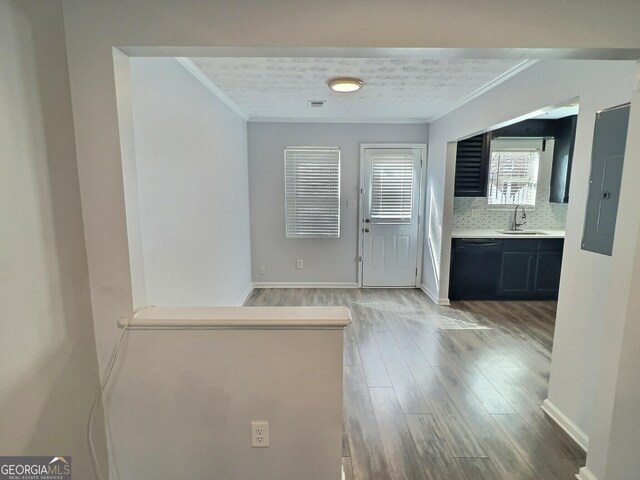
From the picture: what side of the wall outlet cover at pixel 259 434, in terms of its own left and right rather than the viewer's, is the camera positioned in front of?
front

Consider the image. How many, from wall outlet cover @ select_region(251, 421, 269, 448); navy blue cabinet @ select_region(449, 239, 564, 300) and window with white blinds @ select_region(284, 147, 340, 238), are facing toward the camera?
3

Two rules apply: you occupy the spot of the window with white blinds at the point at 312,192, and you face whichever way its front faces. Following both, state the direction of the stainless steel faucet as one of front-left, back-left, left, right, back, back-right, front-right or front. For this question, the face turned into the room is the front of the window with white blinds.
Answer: left

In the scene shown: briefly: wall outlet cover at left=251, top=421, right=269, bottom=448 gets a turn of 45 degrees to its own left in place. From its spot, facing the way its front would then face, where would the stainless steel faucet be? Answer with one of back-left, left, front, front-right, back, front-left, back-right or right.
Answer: left

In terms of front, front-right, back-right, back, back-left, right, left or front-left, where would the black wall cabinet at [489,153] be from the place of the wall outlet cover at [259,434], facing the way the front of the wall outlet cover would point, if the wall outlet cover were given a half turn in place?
front-right

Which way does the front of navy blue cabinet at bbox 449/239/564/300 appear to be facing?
toward the camera

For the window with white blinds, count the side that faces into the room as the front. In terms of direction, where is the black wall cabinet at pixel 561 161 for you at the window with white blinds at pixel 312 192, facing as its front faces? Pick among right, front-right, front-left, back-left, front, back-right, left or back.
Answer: left

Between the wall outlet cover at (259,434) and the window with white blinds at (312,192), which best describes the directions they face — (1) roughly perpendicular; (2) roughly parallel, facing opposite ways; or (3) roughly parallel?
roughly parallel

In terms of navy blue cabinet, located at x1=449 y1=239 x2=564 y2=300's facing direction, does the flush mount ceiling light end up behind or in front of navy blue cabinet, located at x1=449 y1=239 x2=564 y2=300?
in front

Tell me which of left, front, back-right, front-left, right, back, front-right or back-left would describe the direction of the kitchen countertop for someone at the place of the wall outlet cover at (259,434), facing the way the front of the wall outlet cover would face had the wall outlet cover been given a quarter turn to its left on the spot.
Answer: front-left

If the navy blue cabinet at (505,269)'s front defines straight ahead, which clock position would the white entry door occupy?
The white entry door is roughly at 3 o'clock from the navy blue cabinet.
